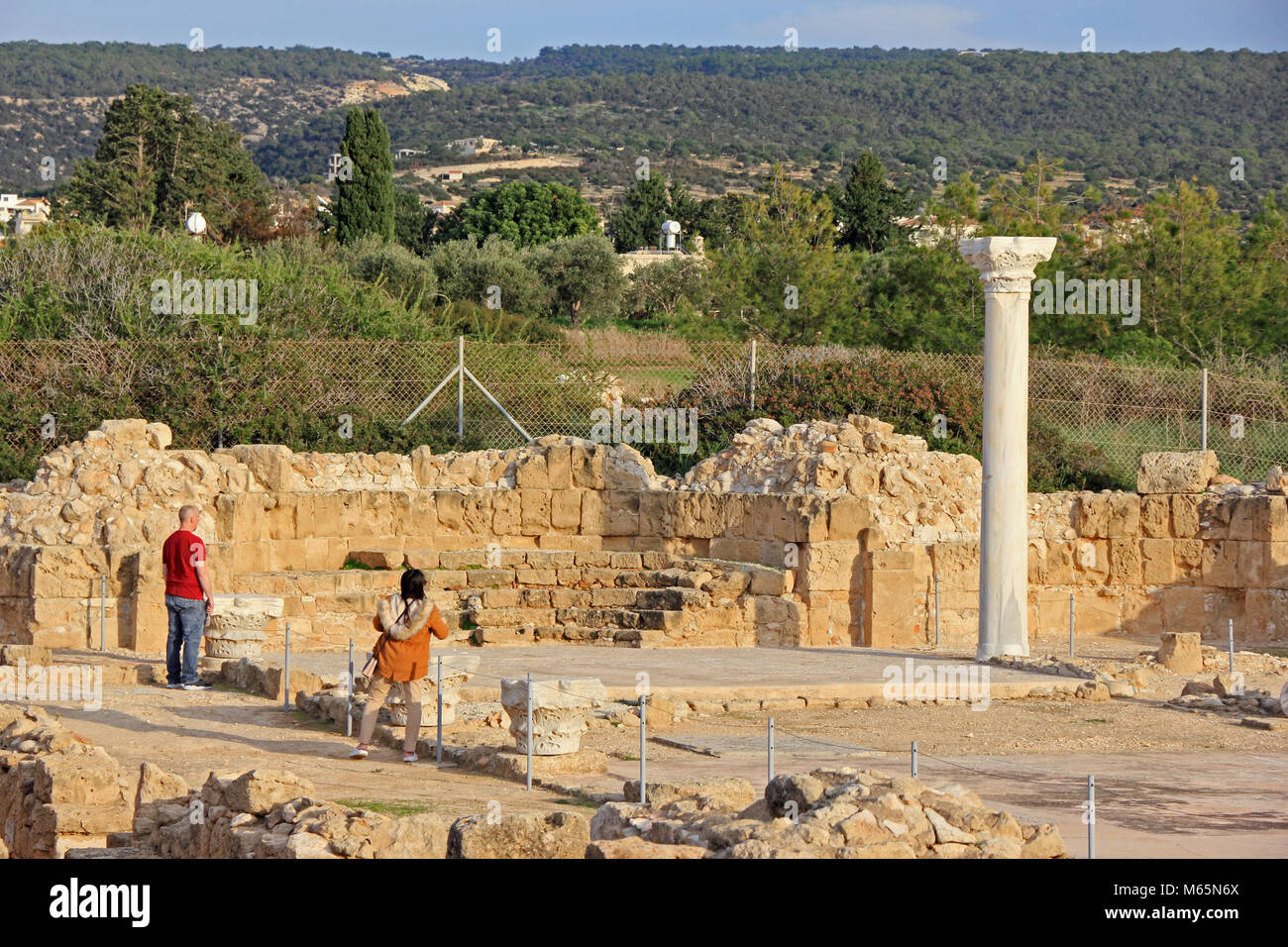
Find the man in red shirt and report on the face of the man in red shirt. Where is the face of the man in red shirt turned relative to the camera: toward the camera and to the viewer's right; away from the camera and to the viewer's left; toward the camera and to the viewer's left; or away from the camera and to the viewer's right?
away from the camera and to the viewer's right

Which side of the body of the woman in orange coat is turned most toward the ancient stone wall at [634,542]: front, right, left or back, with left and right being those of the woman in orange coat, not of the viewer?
front

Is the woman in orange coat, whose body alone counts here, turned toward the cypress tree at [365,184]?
yes

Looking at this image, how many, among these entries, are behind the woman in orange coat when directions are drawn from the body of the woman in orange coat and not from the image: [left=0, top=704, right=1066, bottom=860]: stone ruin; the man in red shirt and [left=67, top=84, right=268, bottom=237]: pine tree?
1

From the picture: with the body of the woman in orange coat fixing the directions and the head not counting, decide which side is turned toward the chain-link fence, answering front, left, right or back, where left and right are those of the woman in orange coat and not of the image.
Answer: front

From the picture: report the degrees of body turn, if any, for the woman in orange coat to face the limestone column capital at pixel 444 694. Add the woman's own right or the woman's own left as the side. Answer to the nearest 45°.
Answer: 0° — they already face it

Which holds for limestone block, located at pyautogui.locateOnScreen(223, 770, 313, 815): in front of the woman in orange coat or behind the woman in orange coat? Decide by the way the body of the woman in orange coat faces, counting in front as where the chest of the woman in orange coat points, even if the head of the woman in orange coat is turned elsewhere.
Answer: behind

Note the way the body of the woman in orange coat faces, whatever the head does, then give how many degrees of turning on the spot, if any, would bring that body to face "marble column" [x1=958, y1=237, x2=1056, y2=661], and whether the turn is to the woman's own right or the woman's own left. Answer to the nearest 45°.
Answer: approximately 45° to the woman's own right

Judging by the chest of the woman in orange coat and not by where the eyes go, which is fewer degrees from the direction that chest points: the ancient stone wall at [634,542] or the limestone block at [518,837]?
the ancient stone wall

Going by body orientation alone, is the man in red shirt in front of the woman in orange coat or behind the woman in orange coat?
in front

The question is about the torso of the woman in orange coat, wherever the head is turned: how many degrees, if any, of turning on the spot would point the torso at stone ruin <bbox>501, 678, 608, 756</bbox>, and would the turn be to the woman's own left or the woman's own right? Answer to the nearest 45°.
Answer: approximately 135° to the woman's own right

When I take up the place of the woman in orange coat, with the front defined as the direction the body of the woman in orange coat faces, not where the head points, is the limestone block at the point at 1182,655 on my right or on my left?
on my right

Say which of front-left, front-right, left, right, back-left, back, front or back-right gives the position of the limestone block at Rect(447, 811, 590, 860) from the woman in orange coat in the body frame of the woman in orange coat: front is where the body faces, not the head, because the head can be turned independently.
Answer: back

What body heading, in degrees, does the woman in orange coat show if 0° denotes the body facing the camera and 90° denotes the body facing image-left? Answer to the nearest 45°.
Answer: approximately 180°

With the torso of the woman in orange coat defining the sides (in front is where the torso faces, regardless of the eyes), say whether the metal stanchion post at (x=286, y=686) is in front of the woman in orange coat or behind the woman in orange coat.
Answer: in front
